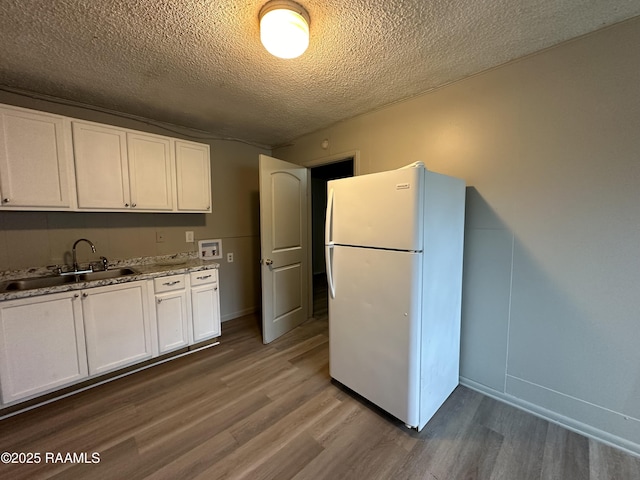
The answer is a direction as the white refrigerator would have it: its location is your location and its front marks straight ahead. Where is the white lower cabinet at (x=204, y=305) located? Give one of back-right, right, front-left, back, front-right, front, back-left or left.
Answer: front-right

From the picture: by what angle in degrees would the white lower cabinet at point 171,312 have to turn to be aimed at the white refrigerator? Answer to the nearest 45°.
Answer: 0° — it already faces it

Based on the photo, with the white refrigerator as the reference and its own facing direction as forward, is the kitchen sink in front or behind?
in front

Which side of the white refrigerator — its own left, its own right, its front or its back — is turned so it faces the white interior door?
right

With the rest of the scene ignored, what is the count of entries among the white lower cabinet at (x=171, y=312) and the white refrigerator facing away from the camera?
0

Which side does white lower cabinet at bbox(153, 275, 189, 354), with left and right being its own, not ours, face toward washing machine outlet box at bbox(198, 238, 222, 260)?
left
